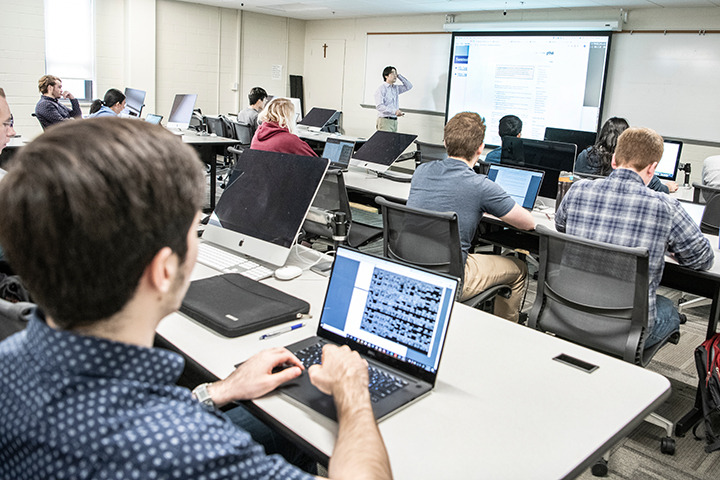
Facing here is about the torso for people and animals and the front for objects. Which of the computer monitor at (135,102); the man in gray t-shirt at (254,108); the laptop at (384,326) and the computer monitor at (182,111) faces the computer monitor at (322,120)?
the man in gray t-shirt

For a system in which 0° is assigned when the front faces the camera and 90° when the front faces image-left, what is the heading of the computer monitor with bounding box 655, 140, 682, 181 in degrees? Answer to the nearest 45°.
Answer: approximately 45°

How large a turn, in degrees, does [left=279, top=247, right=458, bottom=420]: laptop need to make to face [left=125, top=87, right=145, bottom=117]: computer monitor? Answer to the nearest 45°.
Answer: approximately 90° to its right

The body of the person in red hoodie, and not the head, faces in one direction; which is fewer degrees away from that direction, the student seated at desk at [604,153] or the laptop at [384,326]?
the student seated at desk

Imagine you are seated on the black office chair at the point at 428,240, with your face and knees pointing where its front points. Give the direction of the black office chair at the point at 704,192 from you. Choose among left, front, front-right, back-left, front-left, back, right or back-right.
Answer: front

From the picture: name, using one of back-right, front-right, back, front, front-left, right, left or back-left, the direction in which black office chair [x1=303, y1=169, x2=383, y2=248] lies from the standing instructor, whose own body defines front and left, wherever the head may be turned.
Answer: front-right

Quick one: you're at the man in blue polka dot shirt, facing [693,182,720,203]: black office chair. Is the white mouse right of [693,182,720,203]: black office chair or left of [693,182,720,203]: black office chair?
left

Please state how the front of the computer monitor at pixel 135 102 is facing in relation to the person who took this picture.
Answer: facing the viewer and to the left of the viewer

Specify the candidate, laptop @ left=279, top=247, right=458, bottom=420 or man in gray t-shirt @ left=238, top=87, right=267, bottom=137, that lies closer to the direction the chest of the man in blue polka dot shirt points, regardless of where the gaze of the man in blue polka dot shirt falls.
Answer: the laptop

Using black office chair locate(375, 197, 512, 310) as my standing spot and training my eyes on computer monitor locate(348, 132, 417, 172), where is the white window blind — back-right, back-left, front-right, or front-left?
front-left

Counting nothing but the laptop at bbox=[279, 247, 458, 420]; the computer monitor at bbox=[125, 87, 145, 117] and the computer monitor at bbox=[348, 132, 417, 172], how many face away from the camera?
0

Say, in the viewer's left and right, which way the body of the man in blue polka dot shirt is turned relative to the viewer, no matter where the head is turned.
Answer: facing away from the viewer and to the right of the viewer

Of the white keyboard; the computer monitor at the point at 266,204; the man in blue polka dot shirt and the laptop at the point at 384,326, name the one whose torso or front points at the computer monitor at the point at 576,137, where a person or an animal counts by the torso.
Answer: the man in blue polka dot shirt

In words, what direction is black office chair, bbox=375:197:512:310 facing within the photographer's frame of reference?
facing away from the viewer and to the right of the viewer

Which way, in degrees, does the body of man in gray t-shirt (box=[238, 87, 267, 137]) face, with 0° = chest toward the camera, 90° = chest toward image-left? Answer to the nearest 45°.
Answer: approximately 225°

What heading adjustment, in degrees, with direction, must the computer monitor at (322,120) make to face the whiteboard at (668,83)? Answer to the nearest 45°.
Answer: approximately 135° to its left

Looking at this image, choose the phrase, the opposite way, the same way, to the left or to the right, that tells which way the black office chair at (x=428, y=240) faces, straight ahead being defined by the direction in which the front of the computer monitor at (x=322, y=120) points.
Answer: the opposite way

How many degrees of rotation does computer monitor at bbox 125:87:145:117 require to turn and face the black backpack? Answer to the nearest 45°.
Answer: approximately 45° to its left

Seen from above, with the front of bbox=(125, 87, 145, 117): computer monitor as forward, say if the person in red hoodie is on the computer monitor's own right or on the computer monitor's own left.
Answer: on the computer monitor's own left
